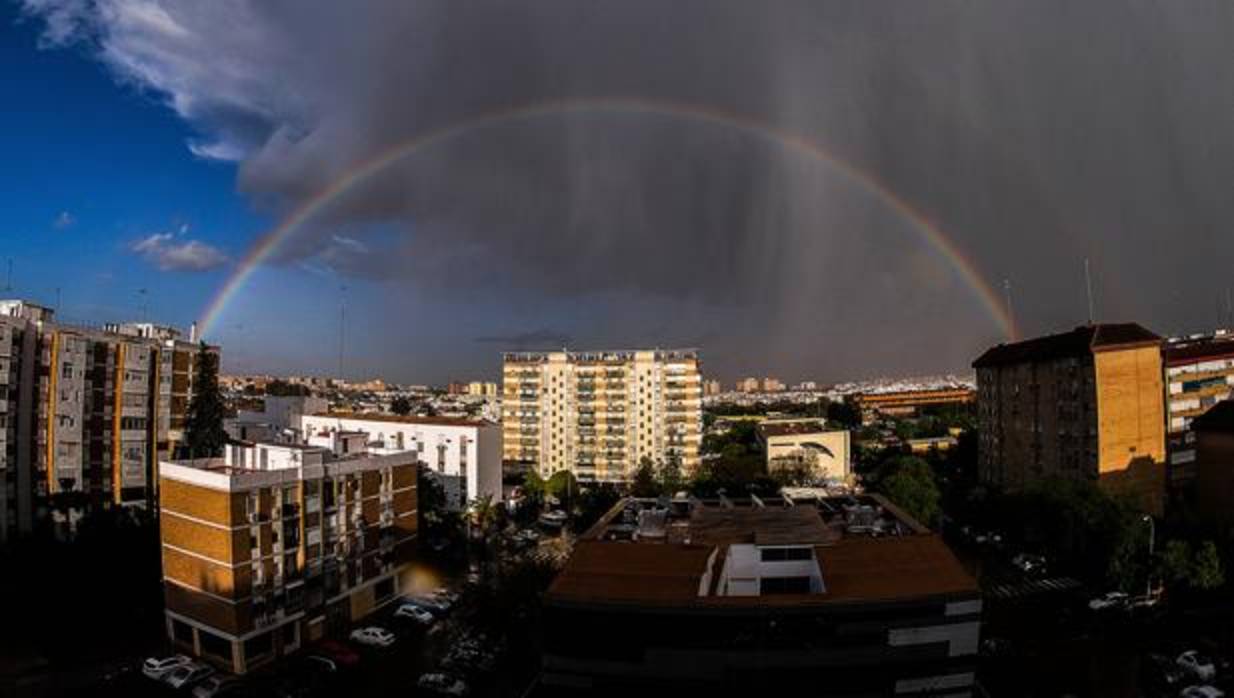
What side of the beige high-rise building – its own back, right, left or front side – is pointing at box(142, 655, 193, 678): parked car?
front

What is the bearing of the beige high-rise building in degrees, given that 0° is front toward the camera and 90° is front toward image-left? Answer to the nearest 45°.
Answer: approximately 0°

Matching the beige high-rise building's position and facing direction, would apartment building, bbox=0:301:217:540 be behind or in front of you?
in front

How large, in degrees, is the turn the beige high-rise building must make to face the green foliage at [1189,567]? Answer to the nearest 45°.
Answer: approximately 45° to its left

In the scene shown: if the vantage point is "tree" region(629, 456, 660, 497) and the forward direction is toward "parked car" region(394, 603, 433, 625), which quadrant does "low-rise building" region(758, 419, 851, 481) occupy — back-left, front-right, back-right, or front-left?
back-left

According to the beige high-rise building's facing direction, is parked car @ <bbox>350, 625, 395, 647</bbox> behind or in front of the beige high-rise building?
in front
